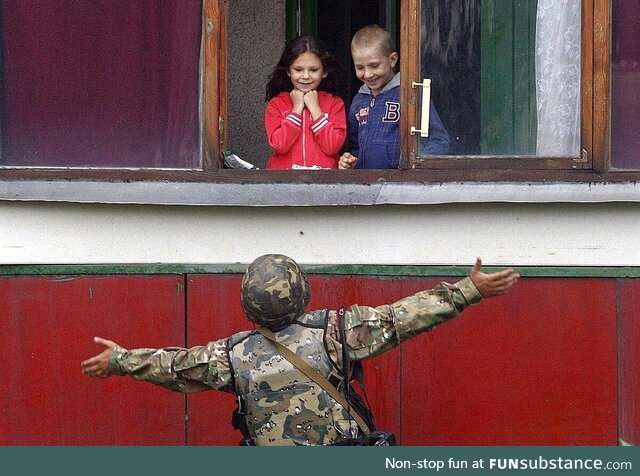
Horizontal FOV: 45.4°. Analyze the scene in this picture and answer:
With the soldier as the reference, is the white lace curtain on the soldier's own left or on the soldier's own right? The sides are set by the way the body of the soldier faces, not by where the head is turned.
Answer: on the soldier's own right

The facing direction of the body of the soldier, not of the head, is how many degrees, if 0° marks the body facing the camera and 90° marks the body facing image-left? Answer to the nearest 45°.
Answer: approximately 180°

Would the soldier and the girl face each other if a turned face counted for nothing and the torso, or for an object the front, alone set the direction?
yes

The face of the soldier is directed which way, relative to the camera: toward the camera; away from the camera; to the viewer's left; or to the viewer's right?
away from the camera

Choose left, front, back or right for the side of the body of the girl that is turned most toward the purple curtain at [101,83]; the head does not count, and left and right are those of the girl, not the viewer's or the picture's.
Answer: right

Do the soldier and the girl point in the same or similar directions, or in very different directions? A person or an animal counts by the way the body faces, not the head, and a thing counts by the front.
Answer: very different directions

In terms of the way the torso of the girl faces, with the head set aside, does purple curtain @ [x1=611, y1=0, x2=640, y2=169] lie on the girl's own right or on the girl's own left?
on the girl's own left

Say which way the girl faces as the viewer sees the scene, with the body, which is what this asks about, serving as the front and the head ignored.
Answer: toward the camera

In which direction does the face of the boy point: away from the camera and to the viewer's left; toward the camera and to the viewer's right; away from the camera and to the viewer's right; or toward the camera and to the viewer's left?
toward the camera and to the viewer's left

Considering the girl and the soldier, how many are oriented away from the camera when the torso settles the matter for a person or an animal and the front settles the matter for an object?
1

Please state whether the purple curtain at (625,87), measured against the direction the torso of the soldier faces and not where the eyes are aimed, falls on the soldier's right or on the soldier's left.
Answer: on the soldier's right
